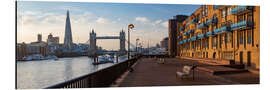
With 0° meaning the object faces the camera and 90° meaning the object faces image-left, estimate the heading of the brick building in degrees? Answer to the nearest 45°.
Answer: approximately 45°

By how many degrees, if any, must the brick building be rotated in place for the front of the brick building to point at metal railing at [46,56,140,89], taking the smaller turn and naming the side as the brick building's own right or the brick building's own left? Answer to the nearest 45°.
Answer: approximately 45° to the brick building's own left
